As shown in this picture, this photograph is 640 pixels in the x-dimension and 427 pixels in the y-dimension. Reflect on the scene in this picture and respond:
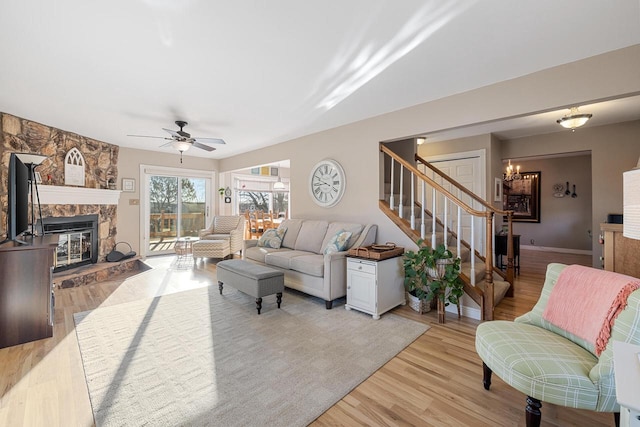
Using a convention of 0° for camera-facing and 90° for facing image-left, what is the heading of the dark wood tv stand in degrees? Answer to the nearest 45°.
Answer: approximately 270°

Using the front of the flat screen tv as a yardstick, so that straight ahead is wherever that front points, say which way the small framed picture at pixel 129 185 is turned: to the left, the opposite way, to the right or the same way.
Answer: to the right

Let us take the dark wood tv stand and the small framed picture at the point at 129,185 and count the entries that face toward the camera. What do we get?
1

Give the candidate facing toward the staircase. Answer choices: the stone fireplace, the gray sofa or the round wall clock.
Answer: the stone fireplace

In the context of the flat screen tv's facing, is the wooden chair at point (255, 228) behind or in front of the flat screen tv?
in front

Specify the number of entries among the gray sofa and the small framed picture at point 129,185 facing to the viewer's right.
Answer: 0

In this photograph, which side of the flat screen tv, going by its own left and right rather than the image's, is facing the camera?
right

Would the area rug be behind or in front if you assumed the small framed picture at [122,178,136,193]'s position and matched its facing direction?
in front

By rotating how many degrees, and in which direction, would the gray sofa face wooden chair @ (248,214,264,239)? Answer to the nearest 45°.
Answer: approximately 135° to its right
